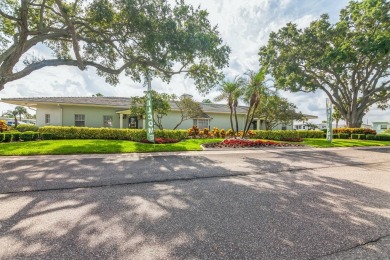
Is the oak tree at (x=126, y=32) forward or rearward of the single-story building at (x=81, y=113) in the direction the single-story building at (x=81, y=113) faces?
forward

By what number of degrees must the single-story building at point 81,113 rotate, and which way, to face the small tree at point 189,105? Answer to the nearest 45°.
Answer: approximately 90° to its left

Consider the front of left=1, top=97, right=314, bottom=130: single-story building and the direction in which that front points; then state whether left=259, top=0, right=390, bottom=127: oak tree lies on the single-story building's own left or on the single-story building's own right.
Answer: on the single-story building's own left

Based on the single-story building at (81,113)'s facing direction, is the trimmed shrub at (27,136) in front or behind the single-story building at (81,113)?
in front

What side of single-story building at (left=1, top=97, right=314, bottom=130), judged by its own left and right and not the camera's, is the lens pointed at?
front

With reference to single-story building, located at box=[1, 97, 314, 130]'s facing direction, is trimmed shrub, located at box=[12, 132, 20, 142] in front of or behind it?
in front

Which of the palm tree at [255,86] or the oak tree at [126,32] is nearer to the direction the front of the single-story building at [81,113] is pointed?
the oak tree
